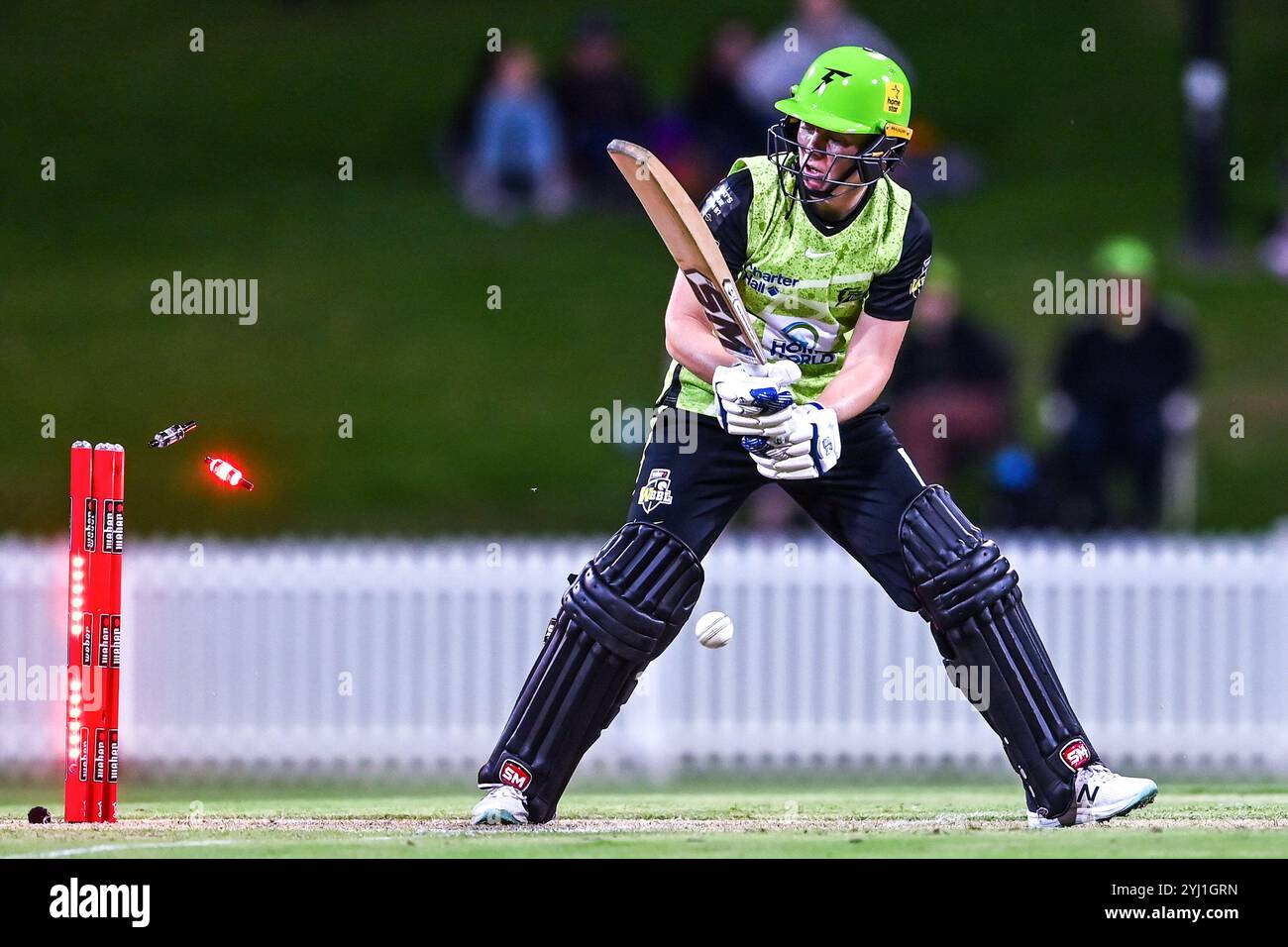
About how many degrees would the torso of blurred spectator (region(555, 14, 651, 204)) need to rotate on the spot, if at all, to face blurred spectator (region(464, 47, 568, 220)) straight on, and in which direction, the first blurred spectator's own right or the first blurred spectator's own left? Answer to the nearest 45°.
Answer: approximately 135° to the first blurred spectator's own right

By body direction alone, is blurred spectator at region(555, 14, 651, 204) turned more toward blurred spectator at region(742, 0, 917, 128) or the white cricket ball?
the white cricket ball

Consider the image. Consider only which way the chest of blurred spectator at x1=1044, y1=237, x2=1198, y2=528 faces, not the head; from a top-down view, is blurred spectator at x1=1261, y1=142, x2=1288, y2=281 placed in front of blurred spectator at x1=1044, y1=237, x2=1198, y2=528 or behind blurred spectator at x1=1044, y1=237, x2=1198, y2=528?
behind

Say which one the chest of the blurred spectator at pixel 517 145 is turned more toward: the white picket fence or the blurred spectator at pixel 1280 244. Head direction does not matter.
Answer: the white picket fence

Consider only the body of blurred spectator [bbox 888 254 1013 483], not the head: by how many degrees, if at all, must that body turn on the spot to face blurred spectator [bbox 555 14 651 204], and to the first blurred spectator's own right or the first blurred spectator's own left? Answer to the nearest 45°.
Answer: approximately 135° to the first blurred spectator's own right

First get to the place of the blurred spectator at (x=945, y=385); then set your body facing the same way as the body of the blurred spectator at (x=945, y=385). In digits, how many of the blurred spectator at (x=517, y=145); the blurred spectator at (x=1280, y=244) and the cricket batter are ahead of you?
1

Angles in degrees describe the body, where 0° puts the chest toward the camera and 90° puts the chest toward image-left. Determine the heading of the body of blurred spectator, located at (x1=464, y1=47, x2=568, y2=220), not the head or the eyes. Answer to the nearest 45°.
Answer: approximately 0°

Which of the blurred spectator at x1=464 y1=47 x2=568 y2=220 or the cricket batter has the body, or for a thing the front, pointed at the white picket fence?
the blurred spectator

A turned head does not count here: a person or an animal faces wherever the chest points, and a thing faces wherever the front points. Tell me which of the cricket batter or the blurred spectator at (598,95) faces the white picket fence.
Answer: the blurred spectator
